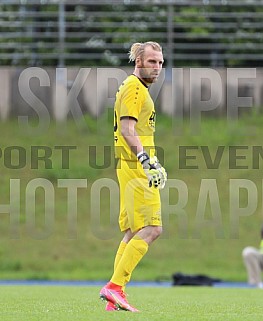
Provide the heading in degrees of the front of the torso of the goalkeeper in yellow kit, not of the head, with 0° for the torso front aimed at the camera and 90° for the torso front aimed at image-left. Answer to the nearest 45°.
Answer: approximately 270°

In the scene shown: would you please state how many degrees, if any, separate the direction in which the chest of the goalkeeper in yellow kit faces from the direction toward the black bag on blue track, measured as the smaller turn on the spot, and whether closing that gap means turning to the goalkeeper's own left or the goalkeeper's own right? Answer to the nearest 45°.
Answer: approximately 90° to the goalkeeper's own left
